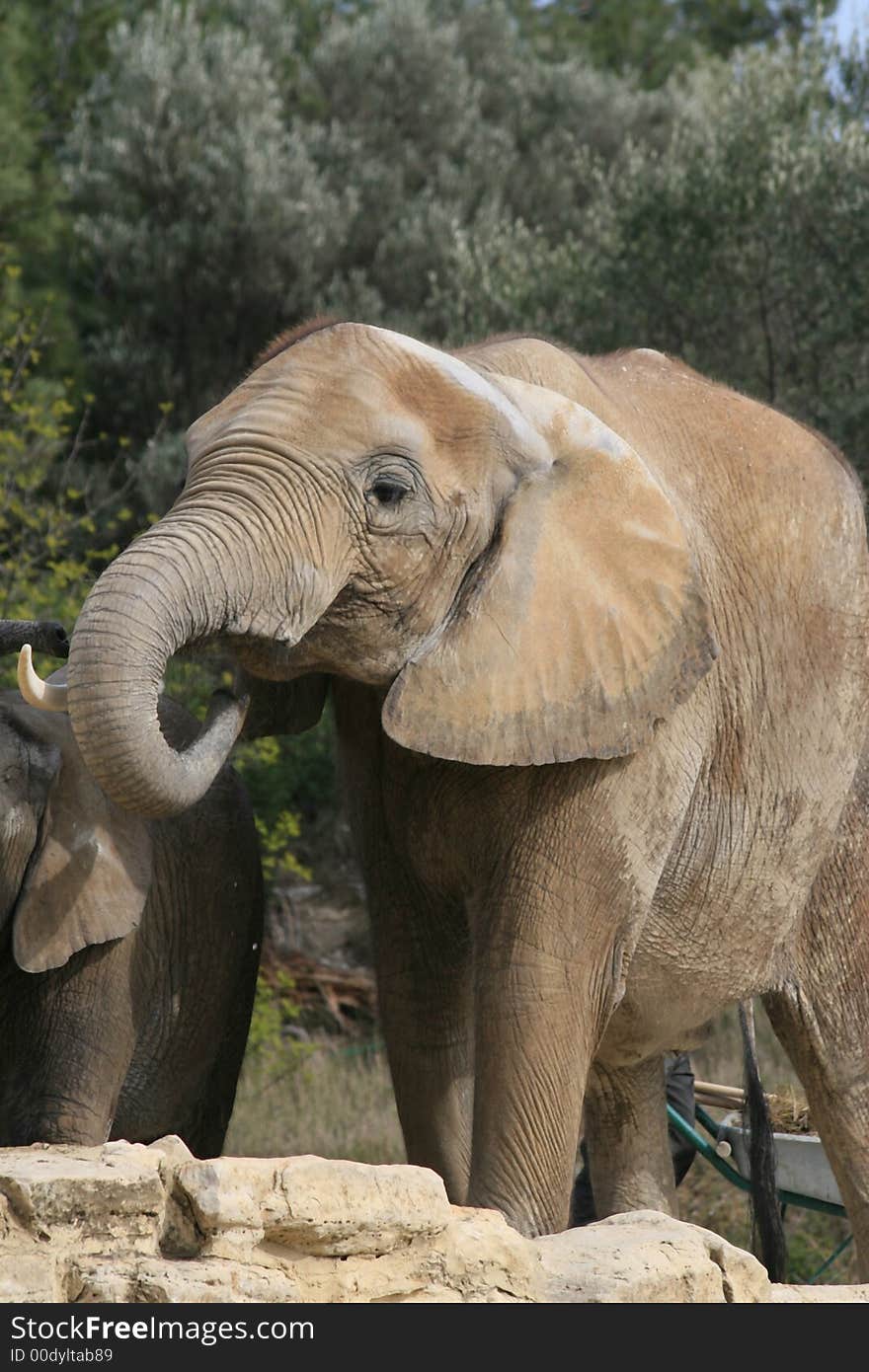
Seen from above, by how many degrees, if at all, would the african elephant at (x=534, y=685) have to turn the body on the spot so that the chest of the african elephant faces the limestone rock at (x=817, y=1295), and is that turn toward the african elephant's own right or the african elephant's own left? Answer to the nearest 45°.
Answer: approximately 90° to the african elephant's own left

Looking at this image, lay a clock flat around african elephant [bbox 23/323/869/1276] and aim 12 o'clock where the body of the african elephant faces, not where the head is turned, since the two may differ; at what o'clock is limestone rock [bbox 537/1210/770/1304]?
The limestone rock is roughly at 10 o'clock from the african elephant.

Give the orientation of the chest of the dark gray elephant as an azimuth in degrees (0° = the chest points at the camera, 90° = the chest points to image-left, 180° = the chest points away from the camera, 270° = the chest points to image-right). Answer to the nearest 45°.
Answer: approximately 45°

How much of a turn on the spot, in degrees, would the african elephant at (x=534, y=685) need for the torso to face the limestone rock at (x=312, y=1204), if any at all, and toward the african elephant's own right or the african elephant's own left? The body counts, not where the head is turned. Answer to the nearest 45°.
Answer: approximately 45° to the african elephant's own left
